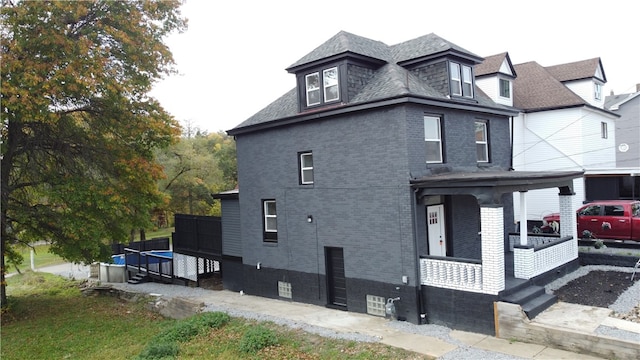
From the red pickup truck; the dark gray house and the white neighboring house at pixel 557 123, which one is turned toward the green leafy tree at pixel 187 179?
the red pickup truck

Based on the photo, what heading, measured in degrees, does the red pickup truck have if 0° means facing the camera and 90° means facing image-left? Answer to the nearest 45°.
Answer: approximately 90°

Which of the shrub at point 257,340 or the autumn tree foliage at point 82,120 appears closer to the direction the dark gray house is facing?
the shrub

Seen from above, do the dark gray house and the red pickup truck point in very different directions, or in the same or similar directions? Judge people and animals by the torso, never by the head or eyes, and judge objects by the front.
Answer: very different directions

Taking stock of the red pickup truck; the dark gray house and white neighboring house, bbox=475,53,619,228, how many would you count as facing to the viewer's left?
1

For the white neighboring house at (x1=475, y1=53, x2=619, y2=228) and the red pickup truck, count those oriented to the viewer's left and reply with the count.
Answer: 1

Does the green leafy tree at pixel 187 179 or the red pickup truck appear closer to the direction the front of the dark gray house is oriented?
the red pickup truck

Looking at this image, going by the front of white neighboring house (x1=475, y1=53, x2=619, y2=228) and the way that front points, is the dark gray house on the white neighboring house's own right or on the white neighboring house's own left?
on the white neighboring house's own right

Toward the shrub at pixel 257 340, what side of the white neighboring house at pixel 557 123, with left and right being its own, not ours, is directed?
right

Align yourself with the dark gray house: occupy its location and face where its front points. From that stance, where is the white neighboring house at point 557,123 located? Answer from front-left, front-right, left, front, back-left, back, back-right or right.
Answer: left

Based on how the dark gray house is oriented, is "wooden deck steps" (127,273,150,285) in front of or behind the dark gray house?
behind
